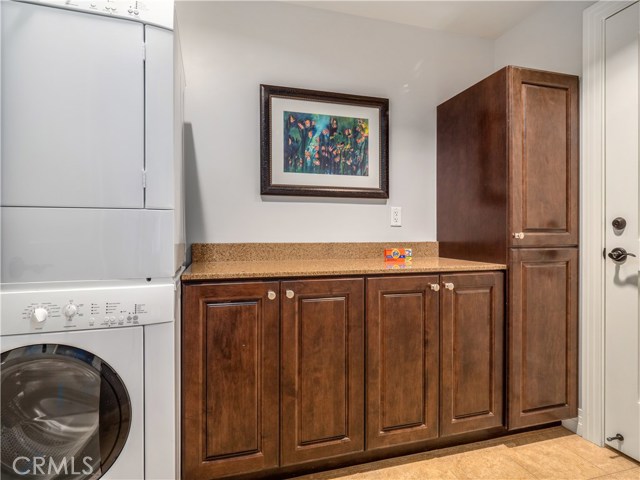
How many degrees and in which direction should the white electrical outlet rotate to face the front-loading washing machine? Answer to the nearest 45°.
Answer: approximately 45° to its right

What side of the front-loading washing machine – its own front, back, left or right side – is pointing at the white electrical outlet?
left

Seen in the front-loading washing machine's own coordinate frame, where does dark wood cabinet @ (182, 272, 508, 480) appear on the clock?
The dark wood cabinet is roughly at 9 o'clock from the front-loading washing machine.

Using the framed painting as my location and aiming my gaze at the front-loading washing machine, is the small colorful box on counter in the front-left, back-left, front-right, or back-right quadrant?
back-left

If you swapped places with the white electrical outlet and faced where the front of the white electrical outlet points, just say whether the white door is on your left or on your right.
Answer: on your left

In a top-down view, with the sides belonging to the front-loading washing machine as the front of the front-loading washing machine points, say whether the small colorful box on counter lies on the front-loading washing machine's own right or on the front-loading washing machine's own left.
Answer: on the front-loading washing machine's own left

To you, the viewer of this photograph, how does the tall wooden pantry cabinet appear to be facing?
facing the viewer and to the right of the viewer

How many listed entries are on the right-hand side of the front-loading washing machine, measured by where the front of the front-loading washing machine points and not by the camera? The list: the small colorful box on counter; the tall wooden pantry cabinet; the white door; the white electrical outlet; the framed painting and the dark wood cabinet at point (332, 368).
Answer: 0

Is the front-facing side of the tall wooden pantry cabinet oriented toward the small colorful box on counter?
no

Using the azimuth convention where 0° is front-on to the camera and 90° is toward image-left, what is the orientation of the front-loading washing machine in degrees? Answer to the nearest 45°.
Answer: approximately 0°

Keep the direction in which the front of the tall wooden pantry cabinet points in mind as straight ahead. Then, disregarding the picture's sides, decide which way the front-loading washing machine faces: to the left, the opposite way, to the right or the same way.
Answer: the same way

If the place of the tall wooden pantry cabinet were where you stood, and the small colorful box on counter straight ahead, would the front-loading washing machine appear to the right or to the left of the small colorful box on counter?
left

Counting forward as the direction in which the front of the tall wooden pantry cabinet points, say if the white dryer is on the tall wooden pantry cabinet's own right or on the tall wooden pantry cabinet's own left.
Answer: on the tall wooden pantry cabinet's own right

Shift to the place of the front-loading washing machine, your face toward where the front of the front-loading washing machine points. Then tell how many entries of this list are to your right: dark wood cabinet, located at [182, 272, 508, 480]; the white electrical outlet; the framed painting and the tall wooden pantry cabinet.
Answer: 0

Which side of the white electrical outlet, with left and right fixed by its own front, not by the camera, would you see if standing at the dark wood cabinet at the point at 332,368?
front

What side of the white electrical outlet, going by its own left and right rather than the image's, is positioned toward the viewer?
front

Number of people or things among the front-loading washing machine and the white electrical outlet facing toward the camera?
2
